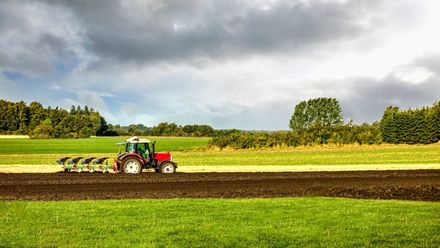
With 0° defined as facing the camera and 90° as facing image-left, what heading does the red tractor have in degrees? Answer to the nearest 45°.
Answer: approximately 270°
